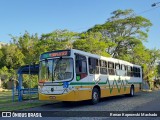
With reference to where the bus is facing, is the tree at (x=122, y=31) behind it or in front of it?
behind

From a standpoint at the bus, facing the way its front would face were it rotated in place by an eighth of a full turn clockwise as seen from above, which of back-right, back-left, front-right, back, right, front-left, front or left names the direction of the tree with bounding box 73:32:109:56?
right
